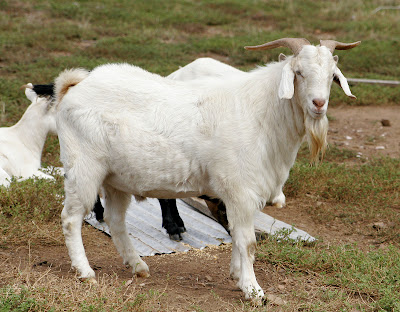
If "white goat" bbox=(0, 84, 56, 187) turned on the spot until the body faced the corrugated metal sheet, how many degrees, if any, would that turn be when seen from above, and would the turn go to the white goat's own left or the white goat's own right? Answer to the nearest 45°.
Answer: approximately 45° to the white goat's own right

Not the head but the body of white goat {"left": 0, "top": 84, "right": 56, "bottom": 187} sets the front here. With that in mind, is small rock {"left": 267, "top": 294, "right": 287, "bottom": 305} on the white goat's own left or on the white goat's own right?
on the white goat's own right

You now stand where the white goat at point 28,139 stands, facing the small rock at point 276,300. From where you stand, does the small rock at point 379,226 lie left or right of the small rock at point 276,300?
left

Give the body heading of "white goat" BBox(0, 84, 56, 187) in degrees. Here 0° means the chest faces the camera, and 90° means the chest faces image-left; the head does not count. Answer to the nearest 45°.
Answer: approximately 270°

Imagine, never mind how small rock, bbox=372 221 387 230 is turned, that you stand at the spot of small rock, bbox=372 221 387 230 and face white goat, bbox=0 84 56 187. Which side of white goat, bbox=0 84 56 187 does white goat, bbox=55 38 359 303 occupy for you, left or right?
left

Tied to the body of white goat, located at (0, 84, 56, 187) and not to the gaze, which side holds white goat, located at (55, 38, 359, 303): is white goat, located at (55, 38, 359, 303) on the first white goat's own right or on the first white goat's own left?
on the first white goat's own right

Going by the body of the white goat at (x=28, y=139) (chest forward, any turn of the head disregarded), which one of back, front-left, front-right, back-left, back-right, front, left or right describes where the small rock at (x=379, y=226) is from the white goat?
front-right
